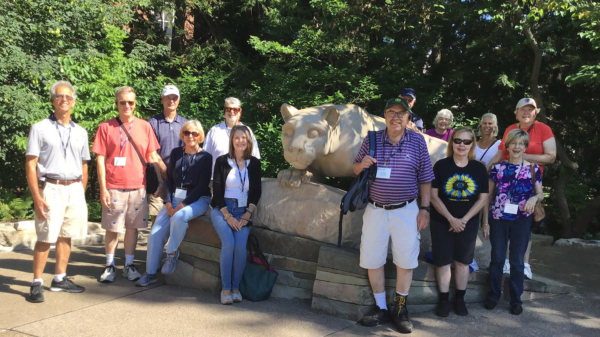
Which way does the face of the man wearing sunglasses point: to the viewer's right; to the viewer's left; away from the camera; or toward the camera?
toward the camera

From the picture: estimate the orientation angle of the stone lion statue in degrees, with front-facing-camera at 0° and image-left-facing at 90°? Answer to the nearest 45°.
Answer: approximately 45°

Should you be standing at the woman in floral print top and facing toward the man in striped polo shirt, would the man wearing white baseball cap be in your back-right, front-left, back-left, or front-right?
front-right

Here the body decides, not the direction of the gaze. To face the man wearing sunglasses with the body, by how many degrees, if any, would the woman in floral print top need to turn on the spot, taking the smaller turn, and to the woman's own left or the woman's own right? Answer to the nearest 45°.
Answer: approximately 90° to the woman's own right

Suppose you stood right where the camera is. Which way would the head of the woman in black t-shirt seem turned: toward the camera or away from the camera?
toward the camera

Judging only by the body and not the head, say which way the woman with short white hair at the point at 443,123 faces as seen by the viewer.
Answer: toward the camera

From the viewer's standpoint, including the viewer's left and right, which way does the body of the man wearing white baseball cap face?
facing the viewer

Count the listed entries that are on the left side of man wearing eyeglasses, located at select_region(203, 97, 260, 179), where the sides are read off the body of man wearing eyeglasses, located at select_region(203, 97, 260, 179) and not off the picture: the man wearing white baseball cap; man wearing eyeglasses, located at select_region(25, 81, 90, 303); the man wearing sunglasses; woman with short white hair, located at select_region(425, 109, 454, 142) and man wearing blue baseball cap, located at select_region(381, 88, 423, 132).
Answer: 2

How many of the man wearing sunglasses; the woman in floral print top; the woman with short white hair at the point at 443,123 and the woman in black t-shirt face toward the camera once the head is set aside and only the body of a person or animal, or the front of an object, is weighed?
4

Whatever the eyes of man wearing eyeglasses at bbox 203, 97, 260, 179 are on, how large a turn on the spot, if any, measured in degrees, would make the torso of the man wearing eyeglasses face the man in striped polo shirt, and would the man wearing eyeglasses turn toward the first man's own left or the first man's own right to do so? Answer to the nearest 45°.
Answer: approximately 45° to the first man's own left

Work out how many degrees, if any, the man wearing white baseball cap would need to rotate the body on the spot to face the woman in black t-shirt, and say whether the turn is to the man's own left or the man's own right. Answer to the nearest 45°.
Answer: approximately 45° to the man's own left

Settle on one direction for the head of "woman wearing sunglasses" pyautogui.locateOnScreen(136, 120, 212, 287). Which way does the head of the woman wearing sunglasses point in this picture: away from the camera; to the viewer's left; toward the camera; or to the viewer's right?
toward the camera

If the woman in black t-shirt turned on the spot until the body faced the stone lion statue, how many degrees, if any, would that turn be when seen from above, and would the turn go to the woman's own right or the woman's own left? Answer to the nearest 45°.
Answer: approximately 90° to the woman's own right

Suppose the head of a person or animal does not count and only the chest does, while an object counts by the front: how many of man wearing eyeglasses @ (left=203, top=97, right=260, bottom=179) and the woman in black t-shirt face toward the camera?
2

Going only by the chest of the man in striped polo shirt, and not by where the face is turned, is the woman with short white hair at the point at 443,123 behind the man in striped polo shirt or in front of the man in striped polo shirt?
behind

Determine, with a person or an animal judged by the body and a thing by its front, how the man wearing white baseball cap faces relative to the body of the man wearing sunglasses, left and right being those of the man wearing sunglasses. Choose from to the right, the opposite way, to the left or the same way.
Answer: the same way

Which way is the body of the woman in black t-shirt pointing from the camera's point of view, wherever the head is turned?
toward the camera
